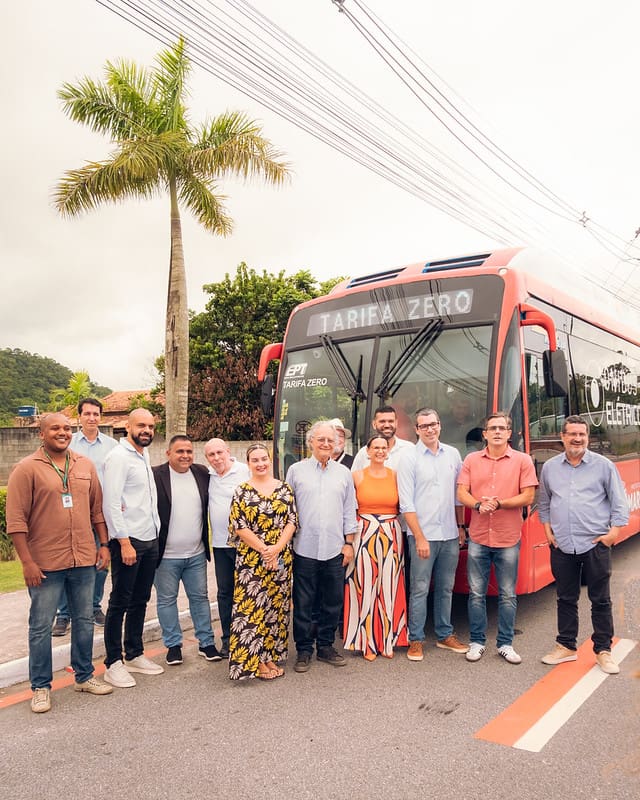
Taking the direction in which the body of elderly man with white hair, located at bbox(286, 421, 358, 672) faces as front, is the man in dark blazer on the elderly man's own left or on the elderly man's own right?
on the elderly man's own right

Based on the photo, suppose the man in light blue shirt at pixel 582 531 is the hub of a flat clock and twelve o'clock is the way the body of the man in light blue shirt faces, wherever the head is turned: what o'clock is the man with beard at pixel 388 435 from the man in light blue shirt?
The man with beard is roughly at 3 o'clock from the man in light blue shirt.

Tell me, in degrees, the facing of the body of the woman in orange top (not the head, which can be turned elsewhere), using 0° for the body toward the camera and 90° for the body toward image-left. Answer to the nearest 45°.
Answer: approximately 0°

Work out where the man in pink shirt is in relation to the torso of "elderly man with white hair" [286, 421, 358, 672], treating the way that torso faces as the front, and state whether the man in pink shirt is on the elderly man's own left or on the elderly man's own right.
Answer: on the elderly man's own left

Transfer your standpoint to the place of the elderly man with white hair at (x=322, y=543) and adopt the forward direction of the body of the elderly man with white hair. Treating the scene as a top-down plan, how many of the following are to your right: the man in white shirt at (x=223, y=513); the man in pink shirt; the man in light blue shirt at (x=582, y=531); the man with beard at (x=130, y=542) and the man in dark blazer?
3

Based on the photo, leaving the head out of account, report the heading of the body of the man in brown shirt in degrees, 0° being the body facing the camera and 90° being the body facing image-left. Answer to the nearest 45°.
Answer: approximately 315°

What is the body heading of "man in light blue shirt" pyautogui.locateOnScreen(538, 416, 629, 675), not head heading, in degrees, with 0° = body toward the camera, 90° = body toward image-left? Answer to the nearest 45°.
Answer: approximately 0°

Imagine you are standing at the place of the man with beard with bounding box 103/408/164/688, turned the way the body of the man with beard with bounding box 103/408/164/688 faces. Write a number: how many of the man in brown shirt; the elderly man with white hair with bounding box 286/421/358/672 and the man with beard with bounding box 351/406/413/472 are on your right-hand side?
1
